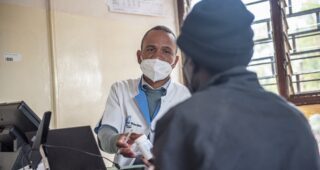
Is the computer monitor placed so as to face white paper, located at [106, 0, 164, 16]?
yes

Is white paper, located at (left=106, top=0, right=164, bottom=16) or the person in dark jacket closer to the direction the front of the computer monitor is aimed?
the white paper

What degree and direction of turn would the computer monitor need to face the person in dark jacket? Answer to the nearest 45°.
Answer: approximately 90° to its right

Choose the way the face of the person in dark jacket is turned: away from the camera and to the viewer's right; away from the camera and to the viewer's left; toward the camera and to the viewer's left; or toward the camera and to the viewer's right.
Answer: away from the camera and to the viewer's left

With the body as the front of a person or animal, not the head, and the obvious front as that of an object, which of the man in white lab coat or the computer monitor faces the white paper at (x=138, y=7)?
the computer monitor

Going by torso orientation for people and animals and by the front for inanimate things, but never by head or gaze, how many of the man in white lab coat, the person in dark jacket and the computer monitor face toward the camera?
1

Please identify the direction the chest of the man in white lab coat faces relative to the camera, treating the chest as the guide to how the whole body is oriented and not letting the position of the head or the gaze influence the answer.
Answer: toward the camera

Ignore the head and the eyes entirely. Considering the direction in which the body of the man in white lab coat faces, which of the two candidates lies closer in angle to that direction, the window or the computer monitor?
the computer monitor

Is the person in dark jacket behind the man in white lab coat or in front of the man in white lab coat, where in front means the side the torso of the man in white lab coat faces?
in front

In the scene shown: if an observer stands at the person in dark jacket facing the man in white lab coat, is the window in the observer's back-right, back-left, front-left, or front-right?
front-right

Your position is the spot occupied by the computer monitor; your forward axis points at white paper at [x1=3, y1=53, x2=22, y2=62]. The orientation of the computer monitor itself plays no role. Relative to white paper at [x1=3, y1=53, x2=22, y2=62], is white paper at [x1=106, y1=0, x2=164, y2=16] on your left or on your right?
right

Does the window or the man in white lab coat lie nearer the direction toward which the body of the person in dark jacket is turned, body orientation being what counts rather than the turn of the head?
the man in white lab coat

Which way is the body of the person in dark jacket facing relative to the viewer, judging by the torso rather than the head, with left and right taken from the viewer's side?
facing away from the viewer and to the left of the viewer

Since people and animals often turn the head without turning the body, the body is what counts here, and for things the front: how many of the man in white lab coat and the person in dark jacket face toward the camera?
1

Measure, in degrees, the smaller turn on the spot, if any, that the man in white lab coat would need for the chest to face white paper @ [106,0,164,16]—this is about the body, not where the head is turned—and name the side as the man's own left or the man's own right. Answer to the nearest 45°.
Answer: approximately 180°

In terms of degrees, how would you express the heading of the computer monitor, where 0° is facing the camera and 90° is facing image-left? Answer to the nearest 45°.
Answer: approximately 225°
